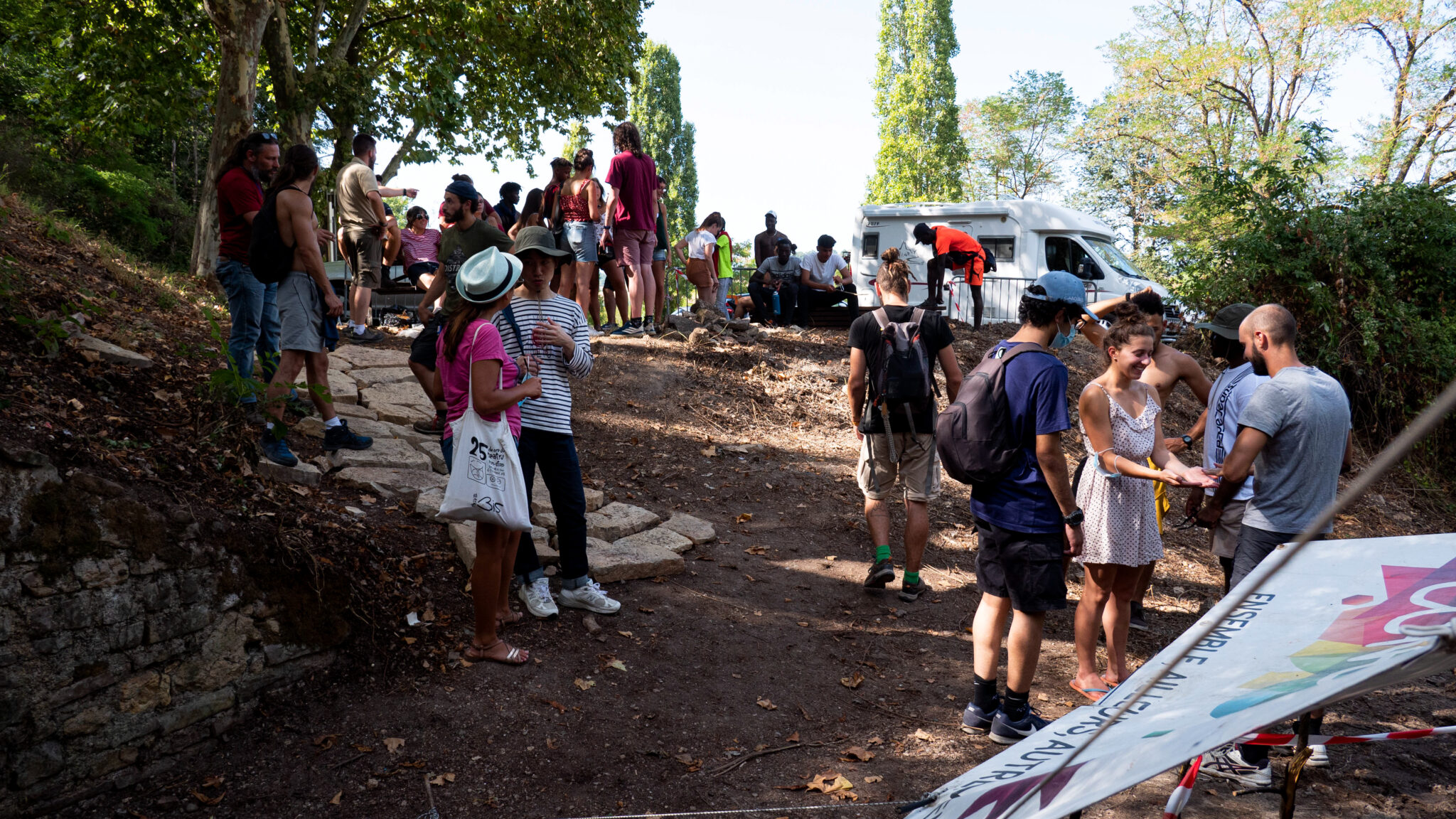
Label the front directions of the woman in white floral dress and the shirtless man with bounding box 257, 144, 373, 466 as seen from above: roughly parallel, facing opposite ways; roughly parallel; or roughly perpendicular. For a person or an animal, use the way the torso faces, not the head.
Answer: roughly perpendicular

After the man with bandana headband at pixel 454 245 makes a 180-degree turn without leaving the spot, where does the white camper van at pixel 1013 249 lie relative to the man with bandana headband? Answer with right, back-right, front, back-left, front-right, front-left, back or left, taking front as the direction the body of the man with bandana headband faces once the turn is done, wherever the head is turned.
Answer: front

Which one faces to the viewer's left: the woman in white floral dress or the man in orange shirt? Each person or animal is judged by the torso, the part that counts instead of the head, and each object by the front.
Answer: the man in orange shirt

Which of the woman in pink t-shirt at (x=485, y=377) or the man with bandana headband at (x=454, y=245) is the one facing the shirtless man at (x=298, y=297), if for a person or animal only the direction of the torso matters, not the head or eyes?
the man with bandana headband

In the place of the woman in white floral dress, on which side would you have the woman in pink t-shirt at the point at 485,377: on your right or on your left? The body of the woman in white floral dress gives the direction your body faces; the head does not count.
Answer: on your right

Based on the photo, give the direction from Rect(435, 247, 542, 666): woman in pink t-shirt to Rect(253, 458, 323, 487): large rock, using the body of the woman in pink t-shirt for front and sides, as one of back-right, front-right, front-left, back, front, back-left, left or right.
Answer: back-left

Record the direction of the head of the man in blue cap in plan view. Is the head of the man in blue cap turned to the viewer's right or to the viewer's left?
to the viewer's right

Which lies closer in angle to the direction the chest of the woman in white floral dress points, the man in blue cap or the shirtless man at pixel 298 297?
the man in blue cap

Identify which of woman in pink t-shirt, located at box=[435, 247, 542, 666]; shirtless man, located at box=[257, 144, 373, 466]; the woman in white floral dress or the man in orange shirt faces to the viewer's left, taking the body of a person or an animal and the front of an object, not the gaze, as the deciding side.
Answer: the man in orange shirt

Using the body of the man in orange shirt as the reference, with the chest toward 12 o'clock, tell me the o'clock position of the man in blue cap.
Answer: The man in blue cap is roughly at 9 o'clock from the man in orange shirt.

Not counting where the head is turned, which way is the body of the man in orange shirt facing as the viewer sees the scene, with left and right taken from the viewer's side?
facing to the left of the viewer

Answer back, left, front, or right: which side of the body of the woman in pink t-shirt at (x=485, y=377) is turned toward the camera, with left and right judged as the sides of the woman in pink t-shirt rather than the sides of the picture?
right
